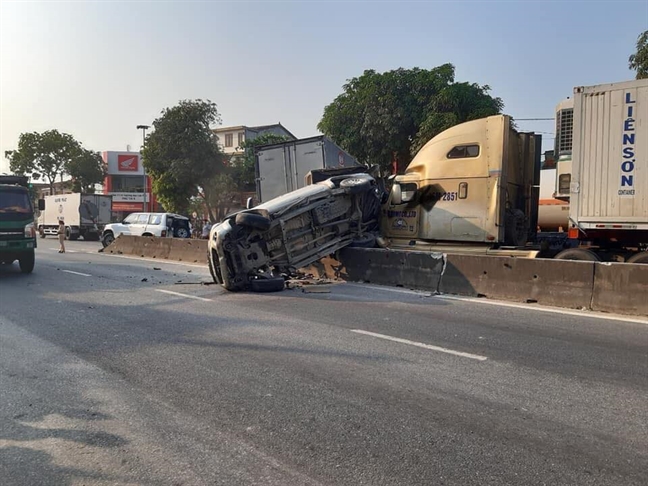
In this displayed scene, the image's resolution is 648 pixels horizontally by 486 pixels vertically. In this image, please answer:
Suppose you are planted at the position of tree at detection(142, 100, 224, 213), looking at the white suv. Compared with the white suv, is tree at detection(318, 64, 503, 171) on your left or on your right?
left

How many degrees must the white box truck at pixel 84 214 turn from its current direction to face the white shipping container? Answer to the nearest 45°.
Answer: approximately 135° to its left

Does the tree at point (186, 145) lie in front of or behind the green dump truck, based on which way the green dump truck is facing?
behind

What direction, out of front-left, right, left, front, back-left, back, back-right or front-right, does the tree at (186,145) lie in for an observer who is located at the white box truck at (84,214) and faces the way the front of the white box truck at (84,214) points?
back

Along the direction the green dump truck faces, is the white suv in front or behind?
behind

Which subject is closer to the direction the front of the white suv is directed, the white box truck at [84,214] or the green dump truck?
the white box truck
